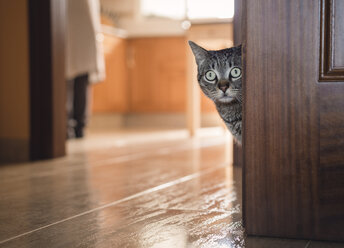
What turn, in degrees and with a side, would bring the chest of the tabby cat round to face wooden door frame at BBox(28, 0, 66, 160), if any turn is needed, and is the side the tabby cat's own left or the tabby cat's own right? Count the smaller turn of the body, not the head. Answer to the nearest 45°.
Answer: approximately 135° to the tabby cat's own right

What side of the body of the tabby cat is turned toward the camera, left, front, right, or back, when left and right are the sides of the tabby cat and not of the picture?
front
